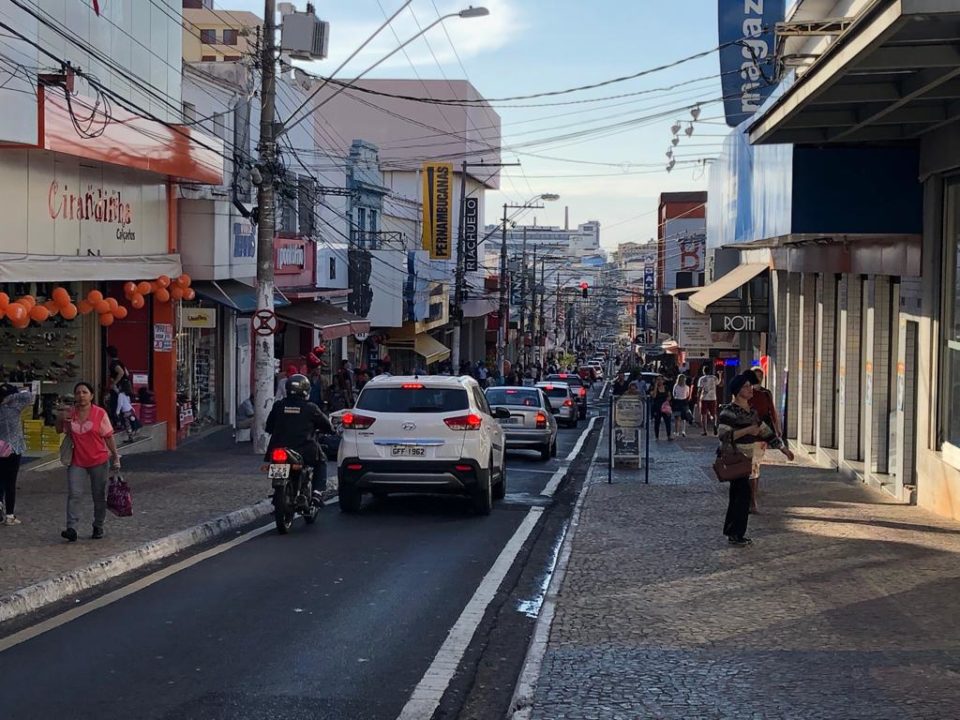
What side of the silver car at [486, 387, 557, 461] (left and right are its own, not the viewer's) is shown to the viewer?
back

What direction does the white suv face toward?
away from the camera

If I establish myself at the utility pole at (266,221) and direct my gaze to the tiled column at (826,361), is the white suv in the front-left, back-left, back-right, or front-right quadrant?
front-right

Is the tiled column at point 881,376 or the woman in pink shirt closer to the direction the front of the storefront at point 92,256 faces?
the tiled column

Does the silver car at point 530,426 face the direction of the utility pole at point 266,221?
no

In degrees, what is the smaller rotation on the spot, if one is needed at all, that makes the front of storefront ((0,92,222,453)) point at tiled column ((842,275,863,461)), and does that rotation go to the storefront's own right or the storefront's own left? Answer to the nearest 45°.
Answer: approximately 45° to the storefront's own left

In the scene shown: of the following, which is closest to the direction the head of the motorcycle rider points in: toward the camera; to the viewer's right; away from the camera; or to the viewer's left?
away from the camera

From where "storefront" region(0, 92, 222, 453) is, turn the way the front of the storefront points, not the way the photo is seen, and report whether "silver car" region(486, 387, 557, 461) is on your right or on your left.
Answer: on your left

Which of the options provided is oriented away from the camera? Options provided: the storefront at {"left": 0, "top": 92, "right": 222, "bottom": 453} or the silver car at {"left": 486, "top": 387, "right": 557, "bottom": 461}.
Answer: the silver car

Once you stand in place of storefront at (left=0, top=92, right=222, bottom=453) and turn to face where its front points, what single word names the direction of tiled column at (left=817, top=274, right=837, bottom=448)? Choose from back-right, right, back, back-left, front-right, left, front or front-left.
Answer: front-left

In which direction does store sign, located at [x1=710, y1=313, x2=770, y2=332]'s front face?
toward the camera
